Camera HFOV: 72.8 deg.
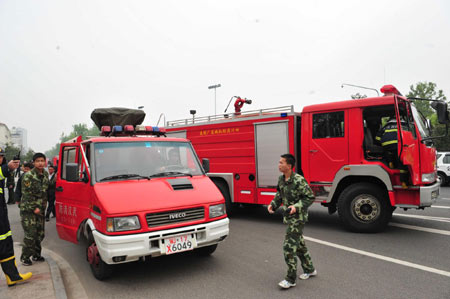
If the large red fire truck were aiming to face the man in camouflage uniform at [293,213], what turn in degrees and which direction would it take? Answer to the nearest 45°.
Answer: approximately 90° to its right

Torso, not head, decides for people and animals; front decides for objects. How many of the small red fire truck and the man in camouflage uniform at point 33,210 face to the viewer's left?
0

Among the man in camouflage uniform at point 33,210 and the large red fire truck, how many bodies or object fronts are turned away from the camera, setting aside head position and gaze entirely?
0

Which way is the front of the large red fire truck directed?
to the viewer's right

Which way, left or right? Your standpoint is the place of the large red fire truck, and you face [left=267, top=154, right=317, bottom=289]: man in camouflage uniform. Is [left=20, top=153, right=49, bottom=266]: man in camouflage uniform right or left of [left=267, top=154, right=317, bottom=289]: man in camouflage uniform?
right

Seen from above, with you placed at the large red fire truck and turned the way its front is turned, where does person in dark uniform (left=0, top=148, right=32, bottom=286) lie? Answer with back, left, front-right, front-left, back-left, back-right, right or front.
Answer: back-right

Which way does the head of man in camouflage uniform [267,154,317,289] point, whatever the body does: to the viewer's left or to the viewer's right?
to the viewer's left

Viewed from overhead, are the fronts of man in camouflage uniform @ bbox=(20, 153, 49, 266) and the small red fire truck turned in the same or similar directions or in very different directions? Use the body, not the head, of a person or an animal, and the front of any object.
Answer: same or similar directions

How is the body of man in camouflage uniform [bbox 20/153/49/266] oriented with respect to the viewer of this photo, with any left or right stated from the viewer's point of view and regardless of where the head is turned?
facing the viewer and to the right of the viewer

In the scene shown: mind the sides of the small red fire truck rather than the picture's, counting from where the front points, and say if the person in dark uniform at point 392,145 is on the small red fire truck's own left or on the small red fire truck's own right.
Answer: on the small red fire truck's own left

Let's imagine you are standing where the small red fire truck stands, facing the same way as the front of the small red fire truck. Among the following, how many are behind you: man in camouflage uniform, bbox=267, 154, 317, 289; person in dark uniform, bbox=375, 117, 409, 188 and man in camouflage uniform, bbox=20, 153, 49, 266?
0
